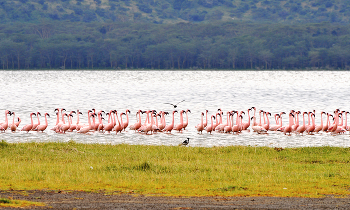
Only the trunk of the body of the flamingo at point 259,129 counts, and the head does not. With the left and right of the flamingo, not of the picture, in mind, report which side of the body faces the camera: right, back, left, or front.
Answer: left
